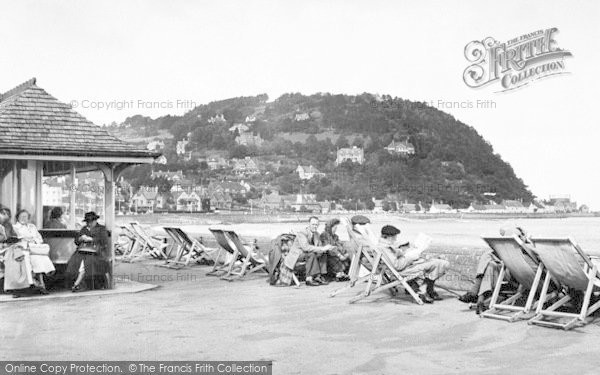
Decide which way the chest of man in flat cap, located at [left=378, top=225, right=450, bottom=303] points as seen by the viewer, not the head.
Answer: to the viewer's right

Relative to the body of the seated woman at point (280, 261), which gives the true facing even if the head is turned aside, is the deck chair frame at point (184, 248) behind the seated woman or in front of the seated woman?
behind

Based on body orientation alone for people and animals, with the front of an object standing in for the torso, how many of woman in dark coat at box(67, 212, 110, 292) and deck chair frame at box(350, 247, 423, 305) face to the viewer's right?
1

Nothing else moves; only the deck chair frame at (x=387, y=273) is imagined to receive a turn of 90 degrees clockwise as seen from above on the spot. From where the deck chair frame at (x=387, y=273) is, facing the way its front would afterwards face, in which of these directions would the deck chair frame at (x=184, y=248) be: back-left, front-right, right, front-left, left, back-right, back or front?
back-right

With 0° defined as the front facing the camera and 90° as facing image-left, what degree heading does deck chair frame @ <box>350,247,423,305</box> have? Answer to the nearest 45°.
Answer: approximately 270°

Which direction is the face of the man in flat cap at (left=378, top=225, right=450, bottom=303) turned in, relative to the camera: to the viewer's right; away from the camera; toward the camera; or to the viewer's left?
to the viewer's right

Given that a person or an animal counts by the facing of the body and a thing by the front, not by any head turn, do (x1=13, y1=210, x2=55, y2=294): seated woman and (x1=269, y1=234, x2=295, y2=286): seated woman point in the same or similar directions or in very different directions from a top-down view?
same or similar directions

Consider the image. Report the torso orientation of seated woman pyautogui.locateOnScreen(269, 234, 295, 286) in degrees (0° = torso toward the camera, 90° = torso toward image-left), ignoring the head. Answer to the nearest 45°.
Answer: approximately 315°

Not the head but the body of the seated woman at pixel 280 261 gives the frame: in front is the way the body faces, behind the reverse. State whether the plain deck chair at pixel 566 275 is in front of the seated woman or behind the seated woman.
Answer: in front

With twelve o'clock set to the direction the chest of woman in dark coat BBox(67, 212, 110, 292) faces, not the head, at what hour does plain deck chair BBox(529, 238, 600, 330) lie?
The plain deck chair is roughly at 9 o'clock from the woman in dark coat.

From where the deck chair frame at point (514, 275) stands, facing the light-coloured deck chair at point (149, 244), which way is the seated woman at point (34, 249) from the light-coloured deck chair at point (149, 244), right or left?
left
